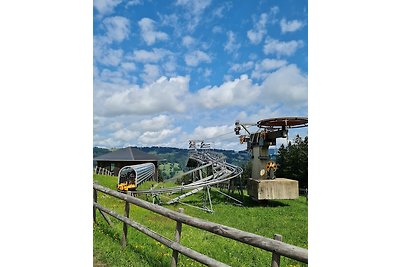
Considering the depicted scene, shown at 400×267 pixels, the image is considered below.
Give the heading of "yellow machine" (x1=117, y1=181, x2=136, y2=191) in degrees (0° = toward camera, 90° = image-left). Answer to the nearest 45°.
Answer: approximately 45°
